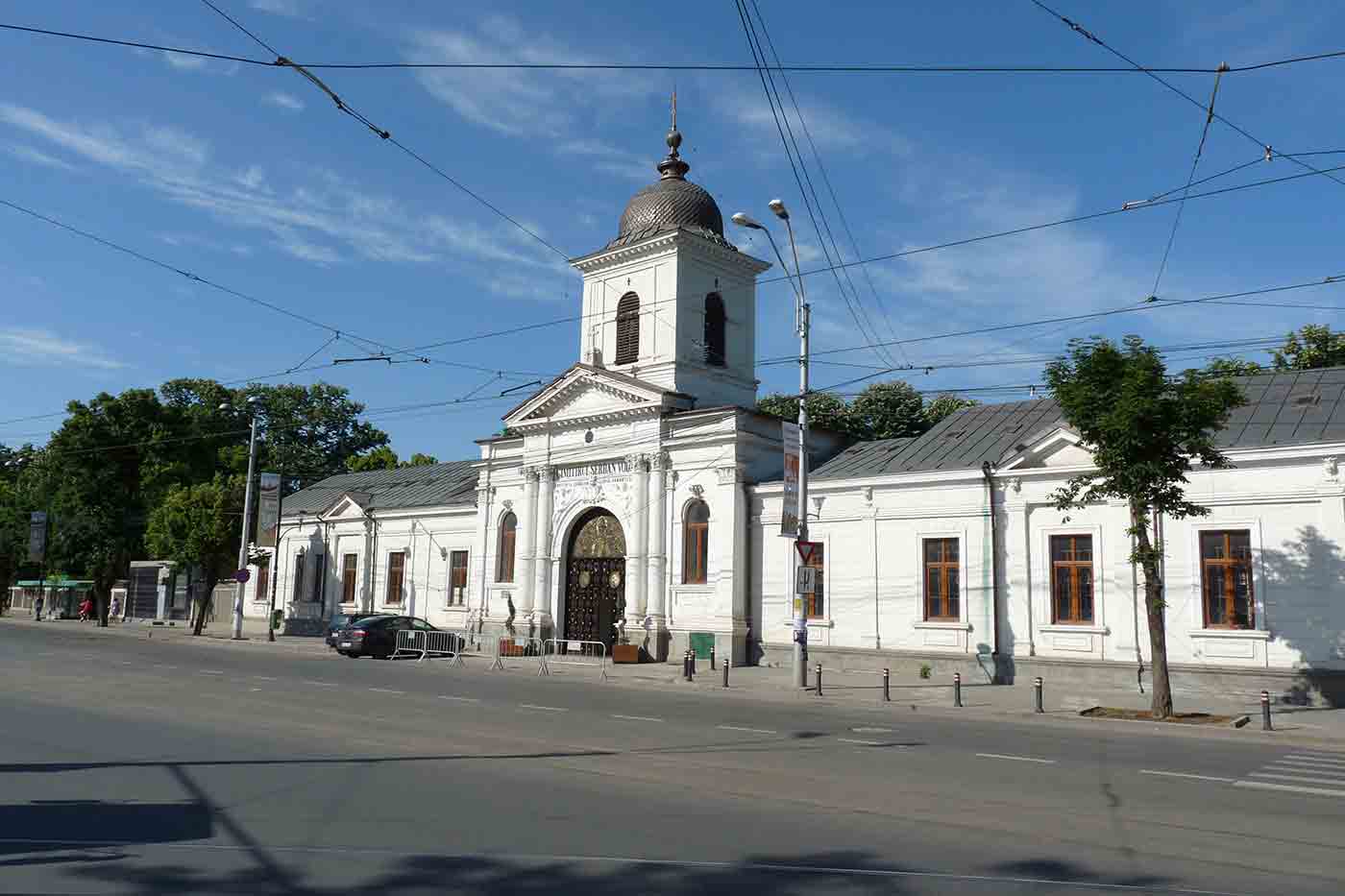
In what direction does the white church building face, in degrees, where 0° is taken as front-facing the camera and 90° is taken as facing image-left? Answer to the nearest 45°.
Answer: approximately 45°

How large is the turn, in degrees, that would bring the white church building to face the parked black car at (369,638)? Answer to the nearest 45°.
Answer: approximately 45° to its right

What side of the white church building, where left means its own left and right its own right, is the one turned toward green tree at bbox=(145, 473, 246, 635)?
right
